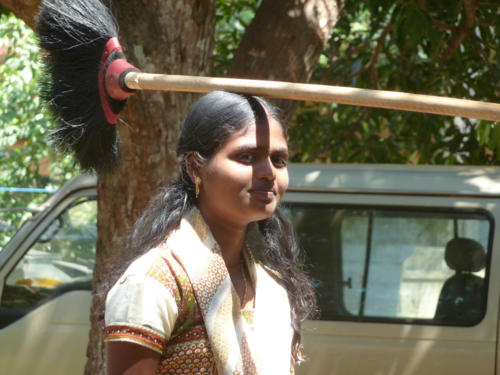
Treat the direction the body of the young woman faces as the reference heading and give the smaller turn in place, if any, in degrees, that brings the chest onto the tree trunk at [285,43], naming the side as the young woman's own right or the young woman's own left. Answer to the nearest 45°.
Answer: approximately 135° to the young woman's own left

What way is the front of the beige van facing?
to the viewer's left

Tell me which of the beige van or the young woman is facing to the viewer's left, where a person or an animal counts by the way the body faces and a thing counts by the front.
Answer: the beige van

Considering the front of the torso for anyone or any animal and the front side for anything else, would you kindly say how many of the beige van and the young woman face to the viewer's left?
1

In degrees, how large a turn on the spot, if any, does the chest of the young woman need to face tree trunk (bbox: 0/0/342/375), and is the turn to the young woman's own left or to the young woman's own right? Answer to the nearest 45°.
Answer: approximately 135° to the young woman's own left

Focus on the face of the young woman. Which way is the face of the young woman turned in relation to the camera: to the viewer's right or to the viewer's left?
to the viewer's right

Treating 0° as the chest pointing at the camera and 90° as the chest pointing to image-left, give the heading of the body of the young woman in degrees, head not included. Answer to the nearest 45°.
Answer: approximately 315°

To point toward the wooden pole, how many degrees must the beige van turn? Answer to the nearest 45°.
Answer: approximately 90° to its left
